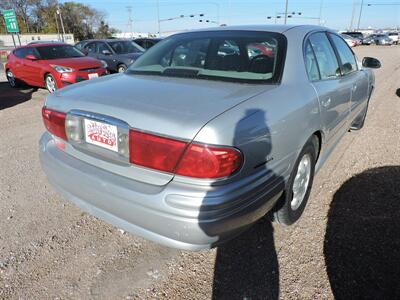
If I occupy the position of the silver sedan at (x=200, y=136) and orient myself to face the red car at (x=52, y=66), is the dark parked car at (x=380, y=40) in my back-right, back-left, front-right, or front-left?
front-right

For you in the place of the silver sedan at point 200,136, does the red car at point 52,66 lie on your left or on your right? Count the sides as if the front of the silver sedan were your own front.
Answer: on your left

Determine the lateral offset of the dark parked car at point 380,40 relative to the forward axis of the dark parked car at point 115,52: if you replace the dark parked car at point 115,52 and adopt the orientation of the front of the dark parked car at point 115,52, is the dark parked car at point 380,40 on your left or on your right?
on your left

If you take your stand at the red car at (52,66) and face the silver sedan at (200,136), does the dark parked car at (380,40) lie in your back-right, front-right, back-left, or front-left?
back-left

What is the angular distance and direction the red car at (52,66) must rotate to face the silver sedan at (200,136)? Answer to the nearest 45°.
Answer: approximately 45° to its right

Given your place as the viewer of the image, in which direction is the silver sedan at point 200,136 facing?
facing away from the viewer and to the right of the viewer

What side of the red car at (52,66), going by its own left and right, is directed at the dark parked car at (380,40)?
left

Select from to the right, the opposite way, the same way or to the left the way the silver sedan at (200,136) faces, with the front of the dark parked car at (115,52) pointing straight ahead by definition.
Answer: to the left

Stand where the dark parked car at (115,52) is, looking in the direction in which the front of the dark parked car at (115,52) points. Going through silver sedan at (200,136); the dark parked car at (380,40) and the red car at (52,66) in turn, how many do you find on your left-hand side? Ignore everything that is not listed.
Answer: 1

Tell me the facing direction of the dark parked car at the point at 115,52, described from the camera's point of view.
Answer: facing the viewer and to the right of the viewer

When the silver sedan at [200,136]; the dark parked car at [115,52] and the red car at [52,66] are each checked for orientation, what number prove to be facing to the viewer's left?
0
